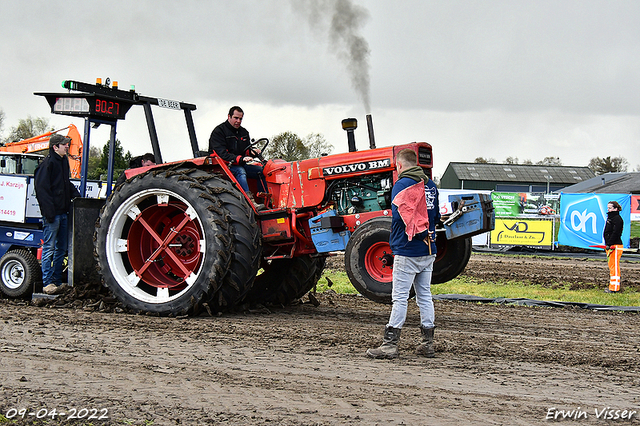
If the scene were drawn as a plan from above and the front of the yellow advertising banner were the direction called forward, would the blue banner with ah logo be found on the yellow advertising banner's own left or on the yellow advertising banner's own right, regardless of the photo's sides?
on the yellow advertising banner's own left

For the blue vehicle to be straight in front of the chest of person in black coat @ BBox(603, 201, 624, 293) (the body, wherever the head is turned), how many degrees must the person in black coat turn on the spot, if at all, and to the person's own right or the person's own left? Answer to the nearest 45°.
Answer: approximately 45° to the person's own left

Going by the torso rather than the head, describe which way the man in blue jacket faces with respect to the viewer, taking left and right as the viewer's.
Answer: facing away from the viewer and to the left of the viewer

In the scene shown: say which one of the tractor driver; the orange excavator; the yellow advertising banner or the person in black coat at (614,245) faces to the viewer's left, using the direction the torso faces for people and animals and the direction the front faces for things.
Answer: the person in black coat

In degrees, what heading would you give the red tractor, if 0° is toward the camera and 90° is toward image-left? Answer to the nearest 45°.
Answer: approximately 315°

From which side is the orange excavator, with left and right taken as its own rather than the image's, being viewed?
right

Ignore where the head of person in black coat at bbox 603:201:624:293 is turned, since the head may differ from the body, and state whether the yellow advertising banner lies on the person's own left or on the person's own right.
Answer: on the person's own right

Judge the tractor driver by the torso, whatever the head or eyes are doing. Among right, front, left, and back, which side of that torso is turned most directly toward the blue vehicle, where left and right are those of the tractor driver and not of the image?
back

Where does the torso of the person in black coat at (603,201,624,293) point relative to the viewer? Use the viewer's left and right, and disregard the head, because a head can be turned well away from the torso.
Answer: facing to the left of the viewer
